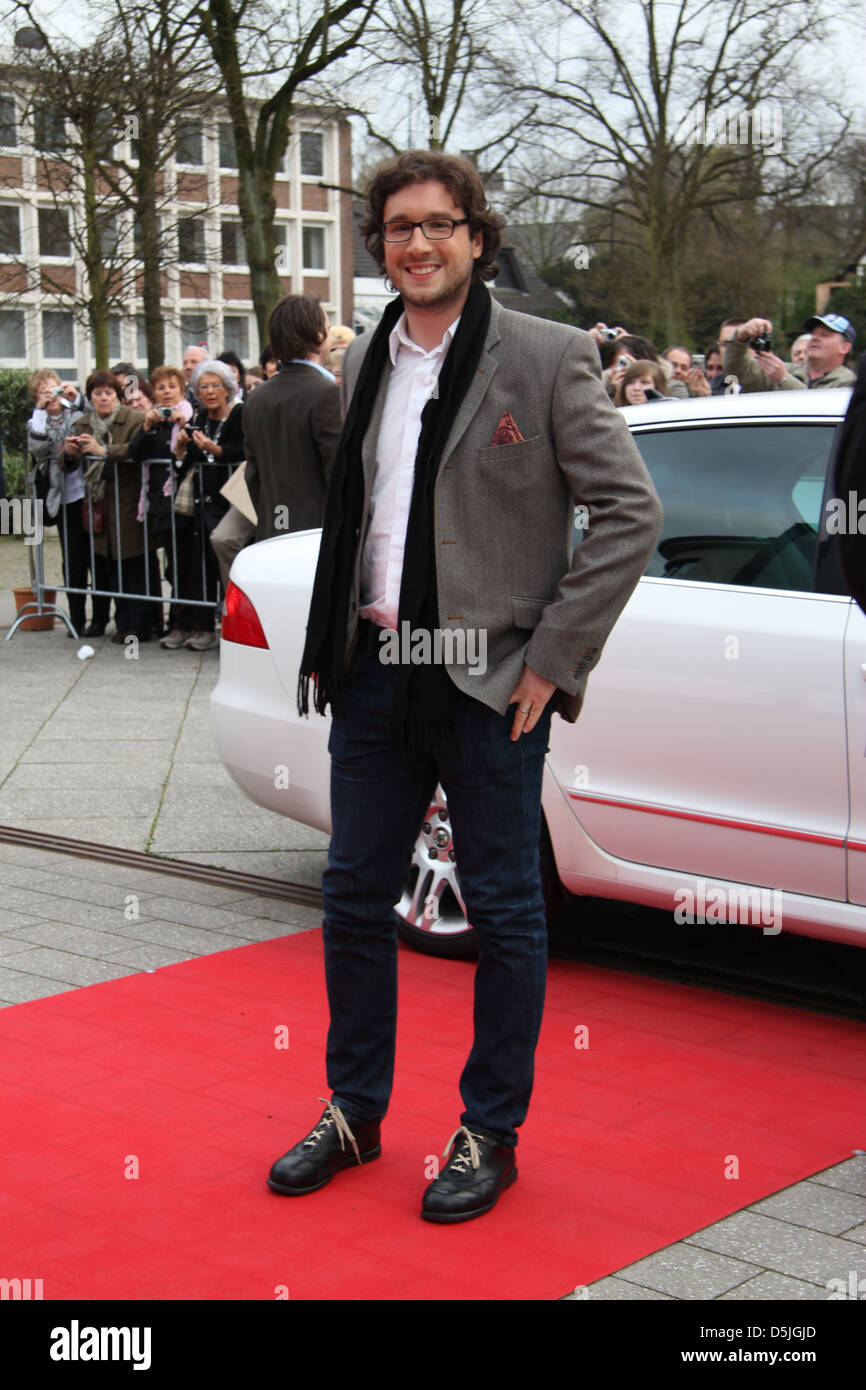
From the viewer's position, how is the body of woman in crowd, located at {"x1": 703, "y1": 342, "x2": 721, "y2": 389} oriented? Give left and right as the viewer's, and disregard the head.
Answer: facing the viewer

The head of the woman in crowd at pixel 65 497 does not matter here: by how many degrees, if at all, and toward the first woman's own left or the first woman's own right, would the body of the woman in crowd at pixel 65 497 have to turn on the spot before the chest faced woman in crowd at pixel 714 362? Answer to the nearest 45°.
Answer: approximately 45° to the first woman's own left

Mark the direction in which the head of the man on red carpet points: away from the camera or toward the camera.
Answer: toward the camera

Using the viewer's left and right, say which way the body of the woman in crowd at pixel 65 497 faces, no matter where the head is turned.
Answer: facing the viewer and to the right of the viewer

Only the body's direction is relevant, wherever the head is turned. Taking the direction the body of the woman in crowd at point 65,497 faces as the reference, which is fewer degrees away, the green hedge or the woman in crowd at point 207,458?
the woman in crowd

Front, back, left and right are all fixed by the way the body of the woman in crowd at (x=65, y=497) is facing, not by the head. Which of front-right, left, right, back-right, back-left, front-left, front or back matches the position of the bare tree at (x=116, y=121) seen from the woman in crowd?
back-left

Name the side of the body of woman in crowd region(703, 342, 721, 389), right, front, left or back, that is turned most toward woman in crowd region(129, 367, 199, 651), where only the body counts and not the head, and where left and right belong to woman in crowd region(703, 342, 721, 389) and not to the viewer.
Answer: right

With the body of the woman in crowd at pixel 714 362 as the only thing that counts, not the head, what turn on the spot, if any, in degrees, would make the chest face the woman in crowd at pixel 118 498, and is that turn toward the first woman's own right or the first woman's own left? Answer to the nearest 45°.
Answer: approximately 90° to the first woman's own right

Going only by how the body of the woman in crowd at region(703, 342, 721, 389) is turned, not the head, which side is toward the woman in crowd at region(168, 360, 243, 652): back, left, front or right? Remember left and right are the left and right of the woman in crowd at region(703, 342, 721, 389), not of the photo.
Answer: right

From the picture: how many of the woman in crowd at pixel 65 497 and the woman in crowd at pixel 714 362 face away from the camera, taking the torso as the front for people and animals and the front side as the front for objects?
0

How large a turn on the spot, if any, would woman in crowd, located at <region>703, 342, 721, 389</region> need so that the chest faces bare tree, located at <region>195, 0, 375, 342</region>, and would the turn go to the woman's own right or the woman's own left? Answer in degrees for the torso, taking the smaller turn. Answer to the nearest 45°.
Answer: approximately 135° to the woman's own right

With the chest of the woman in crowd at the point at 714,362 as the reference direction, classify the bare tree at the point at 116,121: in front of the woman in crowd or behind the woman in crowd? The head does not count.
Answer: behind

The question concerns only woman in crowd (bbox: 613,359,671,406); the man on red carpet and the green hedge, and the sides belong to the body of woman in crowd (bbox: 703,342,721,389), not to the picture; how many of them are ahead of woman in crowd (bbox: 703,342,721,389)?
2

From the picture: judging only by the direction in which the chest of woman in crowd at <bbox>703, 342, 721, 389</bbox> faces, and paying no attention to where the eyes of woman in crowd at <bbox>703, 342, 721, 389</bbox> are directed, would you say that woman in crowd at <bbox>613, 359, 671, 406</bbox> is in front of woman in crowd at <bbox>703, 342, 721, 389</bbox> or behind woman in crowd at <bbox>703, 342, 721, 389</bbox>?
in front

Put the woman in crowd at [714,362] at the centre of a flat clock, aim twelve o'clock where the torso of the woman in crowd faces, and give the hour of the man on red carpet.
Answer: The man on red carpet is roughly at 12 o'clock from the woman in crowd.

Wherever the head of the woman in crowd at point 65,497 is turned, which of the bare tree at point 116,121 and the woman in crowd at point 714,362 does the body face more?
the woman in crowd

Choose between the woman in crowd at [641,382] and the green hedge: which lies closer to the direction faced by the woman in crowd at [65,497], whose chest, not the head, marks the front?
the woman in crowd
